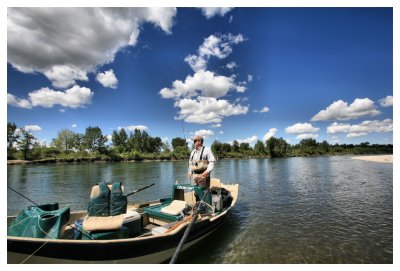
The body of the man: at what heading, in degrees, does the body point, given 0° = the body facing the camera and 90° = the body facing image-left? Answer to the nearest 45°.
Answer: approximately 45°
